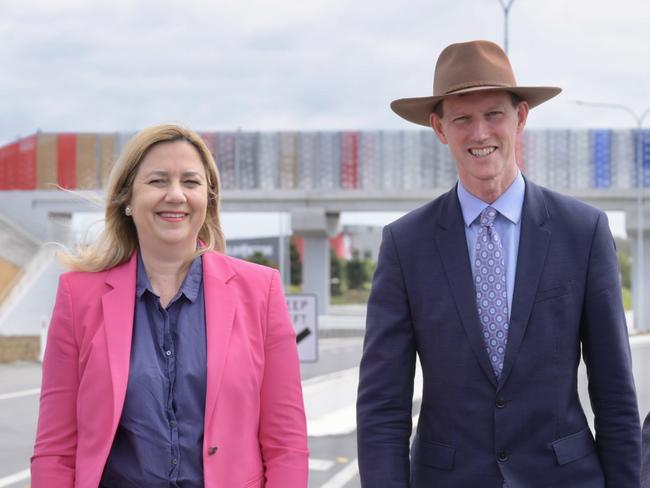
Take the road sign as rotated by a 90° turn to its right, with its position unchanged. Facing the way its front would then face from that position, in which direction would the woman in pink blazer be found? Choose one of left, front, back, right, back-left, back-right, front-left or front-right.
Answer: left

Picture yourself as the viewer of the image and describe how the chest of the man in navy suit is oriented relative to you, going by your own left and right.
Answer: facing the viewer

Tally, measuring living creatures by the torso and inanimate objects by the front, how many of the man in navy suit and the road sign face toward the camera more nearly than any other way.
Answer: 2

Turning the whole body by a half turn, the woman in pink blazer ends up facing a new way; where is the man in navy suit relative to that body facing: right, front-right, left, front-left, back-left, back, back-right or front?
right

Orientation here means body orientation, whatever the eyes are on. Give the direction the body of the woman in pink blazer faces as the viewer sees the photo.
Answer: toward the camera

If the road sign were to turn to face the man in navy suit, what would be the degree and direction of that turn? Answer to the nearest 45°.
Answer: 0° — it already faces them

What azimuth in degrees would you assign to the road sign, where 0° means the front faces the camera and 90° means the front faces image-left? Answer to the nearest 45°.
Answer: approximately 0°
